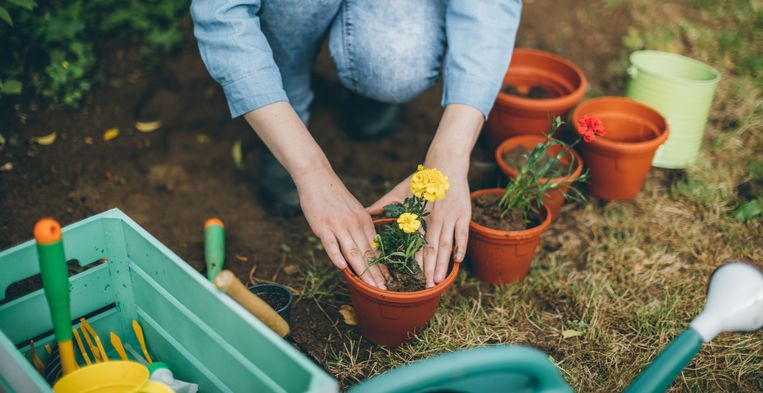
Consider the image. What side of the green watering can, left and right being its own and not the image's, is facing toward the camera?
right

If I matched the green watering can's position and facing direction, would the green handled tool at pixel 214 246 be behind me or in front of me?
behind

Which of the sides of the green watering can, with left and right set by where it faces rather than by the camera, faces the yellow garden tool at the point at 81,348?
back

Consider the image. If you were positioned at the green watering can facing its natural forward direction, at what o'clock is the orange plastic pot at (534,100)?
The orange plastic pot is roughly at 9 o'clock from the green watering can.

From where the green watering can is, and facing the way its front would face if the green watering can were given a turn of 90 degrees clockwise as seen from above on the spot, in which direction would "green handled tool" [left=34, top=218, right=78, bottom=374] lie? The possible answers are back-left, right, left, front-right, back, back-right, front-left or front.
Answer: right

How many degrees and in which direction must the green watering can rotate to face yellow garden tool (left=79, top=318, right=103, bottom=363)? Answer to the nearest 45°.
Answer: approximately 180°

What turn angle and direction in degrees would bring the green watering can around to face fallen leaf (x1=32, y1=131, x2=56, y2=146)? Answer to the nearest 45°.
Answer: approximately 135° to its left

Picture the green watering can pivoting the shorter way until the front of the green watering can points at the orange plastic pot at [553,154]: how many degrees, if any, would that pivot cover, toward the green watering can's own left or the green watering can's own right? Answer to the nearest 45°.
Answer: approximately 90° to the green watering can's own left

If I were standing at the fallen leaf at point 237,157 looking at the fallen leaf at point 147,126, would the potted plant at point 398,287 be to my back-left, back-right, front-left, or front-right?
back-left

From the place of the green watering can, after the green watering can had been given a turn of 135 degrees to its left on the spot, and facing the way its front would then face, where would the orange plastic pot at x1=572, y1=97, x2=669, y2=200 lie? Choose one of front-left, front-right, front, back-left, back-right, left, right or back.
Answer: front-right

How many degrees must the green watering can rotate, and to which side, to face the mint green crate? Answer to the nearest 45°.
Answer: approximately 180°

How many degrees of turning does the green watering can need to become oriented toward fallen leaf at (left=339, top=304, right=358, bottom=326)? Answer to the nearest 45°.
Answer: approximately 135° to its left
